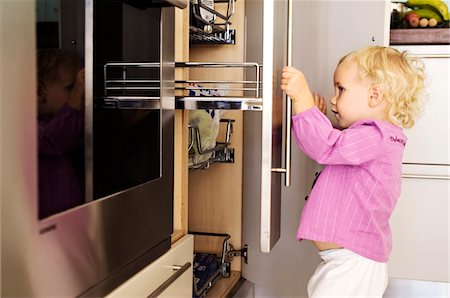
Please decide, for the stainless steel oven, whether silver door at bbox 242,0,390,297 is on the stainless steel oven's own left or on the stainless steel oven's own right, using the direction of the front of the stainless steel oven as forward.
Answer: on the stainless steel oven's own left

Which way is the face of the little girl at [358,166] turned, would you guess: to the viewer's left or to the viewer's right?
to the viewer's left

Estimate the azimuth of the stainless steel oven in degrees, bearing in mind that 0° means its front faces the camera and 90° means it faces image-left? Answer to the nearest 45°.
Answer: approximately 315°

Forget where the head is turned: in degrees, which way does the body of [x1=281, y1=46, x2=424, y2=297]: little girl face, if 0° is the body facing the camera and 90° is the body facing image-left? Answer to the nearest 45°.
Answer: approximately 90°

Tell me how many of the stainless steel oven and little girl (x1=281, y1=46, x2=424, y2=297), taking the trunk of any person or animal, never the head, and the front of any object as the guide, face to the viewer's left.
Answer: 1

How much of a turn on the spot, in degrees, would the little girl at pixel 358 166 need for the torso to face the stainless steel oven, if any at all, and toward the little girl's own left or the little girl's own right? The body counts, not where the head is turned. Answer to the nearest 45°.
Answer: approximately 45° to the little girl's own left

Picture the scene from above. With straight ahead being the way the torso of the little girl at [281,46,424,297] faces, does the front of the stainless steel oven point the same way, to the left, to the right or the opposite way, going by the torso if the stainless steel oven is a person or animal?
the opposite way

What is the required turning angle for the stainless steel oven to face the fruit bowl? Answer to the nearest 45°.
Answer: approximately 90° to its left

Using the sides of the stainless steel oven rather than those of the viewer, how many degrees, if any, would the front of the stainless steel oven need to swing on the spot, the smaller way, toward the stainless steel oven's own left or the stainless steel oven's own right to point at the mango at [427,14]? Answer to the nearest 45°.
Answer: approximately 90° to the stainless steel oven's own left
